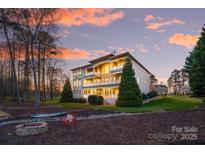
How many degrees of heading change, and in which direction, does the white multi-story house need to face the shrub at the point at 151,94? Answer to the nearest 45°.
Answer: approximately 135° to its left

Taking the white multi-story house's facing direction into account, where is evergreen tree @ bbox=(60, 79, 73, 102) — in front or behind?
in front

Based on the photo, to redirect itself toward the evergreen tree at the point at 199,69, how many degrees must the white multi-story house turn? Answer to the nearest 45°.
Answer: approximately 90° to its left

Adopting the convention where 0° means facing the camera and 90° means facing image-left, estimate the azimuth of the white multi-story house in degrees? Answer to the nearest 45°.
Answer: approximately 45°
